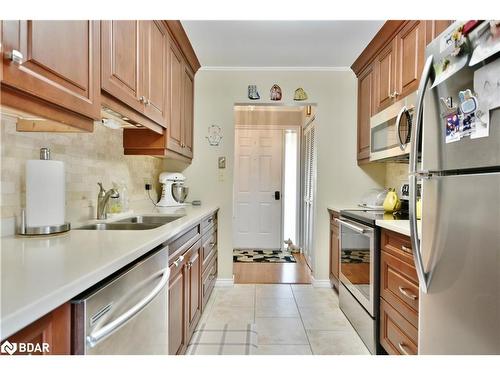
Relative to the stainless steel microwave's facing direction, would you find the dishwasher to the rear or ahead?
ahead

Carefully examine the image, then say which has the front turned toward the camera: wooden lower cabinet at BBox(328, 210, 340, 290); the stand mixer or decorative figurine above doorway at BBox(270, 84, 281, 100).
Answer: the decorative figurine above doorway

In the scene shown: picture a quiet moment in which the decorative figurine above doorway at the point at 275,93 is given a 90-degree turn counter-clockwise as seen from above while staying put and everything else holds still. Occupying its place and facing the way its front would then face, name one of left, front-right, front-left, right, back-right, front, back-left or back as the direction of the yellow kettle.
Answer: front-right

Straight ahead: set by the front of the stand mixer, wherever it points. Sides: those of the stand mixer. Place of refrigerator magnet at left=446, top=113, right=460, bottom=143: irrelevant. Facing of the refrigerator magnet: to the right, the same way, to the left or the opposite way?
the opposite way

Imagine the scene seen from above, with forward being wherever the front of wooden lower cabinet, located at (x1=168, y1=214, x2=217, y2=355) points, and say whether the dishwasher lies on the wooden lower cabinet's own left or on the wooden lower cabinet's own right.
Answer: on the wooden lower cabinet's own right

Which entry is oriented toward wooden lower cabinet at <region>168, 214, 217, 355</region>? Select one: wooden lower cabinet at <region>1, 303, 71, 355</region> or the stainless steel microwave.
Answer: the stainless steel microwave

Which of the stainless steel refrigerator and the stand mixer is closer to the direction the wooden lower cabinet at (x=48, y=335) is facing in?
the stainless steel refrigerator

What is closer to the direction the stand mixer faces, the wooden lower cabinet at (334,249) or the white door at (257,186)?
the wooden lower cabinet

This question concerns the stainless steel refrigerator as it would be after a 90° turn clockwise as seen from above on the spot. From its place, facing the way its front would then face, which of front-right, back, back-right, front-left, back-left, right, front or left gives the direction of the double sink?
front-left

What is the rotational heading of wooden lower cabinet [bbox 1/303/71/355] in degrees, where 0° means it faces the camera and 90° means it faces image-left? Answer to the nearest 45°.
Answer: approximately 315°

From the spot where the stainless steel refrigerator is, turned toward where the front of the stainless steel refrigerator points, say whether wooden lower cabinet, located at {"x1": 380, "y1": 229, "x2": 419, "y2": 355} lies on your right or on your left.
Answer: on your right

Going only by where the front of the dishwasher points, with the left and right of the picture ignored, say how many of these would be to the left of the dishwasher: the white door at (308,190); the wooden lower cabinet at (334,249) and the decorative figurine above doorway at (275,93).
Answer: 3

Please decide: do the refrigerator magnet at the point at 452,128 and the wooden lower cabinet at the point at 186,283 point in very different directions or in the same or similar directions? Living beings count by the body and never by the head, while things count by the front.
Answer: very different directions

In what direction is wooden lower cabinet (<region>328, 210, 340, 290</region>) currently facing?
to the viewer's left

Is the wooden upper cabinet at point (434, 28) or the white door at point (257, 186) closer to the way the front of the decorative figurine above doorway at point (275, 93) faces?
the wooden upper cabinet

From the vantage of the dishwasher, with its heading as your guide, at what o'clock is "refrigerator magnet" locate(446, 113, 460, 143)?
The refrigerator magnet is roughly at 11 o'clock from the dishwasher.
